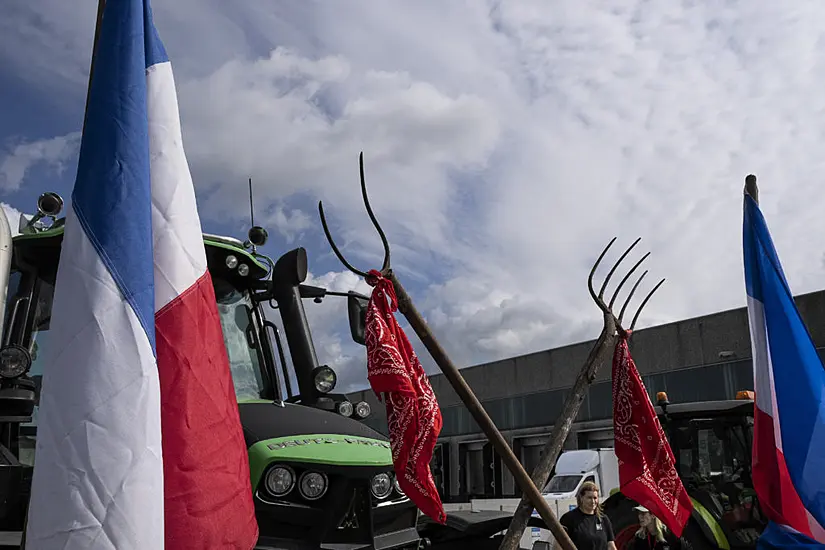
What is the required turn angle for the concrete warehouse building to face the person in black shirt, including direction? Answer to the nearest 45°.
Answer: approximately 45° to its left

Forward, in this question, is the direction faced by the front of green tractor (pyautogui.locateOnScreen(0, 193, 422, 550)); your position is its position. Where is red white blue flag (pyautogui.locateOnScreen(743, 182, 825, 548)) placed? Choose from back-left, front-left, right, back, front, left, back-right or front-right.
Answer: front-left

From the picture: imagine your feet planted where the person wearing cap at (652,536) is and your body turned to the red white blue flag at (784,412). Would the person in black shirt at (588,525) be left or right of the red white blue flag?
right

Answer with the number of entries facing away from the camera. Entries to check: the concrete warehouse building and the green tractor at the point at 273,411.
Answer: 0

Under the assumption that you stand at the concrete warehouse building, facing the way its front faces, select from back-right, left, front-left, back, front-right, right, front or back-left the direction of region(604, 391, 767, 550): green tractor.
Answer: front-left

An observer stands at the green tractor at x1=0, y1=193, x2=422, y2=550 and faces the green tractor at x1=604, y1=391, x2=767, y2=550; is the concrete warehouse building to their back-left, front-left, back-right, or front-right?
front-left

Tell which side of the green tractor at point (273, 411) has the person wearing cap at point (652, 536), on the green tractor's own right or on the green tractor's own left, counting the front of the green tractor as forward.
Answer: on the green tractor's own left

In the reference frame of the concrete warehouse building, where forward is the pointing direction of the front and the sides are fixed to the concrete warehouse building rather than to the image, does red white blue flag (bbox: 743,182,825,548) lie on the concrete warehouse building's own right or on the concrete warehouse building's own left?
on the concrete warehouse building's own left

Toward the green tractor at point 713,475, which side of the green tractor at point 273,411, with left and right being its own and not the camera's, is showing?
left

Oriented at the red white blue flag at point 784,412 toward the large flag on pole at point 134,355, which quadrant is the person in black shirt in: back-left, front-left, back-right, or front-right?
back-right

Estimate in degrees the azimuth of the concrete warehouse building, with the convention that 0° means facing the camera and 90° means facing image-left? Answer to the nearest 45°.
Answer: approximately 45°

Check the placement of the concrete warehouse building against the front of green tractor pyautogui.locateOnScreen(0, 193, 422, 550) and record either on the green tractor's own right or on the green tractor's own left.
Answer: on the green tractor's own left

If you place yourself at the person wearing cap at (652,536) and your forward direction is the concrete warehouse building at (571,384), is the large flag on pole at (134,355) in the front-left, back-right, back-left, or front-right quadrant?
back-left

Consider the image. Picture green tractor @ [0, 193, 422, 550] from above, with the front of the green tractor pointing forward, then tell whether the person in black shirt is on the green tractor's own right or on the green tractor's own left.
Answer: on the green tractor's own left

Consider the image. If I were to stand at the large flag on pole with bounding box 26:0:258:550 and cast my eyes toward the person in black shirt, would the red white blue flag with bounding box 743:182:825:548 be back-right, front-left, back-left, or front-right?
front-right

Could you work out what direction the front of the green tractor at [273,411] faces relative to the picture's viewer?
facing the viewer and to the right of the viewer
